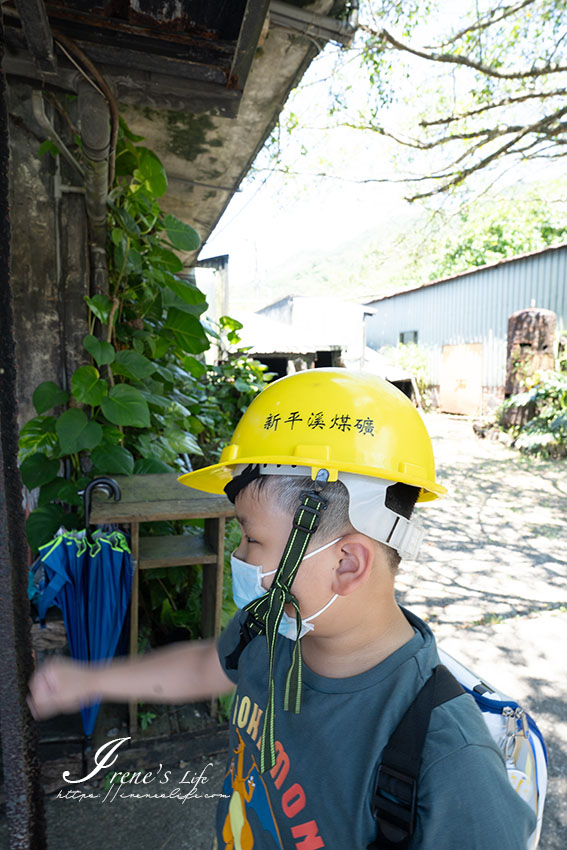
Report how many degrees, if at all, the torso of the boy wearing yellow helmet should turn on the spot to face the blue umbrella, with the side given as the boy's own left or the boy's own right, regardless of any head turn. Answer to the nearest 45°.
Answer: approximately 90° to the boy's own right

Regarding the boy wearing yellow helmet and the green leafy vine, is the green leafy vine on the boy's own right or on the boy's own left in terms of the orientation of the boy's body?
on the boy's own right

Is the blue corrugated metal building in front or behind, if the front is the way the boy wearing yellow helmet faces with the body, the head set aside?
behind

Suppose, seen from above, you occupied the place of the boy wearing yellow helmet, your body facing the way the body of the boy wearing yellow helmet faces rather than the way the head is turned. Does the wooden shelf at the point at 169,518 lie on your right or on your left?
on your right

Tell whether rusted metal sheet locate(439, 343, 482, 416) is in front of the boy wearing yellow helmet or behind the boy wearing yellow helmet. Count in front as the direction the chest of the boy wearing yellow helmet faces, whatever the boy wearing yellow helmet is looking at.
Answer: behind

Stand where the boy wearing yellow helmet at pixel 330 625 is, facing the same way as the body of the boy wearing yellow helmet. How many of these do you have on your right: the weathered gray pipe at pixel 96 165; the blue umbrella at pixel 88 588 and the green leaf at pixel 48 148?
3

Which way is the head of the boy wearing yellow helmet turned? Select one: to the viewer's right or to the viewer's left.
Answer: to the viewer's left

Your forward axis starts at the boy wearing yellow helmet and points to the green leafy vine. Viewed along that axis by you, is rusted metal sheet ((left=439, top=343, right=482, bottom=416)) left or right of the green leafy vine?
right

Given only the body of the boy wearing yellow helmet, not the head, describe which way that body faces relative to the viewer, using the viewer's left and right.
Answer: facing the viewer and to the left of the viewer

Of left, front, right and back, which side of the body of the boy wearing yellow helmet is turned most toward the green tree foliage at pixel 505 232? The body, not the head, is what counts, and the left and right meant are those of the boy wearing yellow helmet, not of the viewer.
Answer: back

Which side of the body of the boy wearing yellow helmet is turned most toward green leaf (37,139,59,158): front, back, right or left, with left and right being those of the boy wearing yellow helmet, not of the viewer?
right
